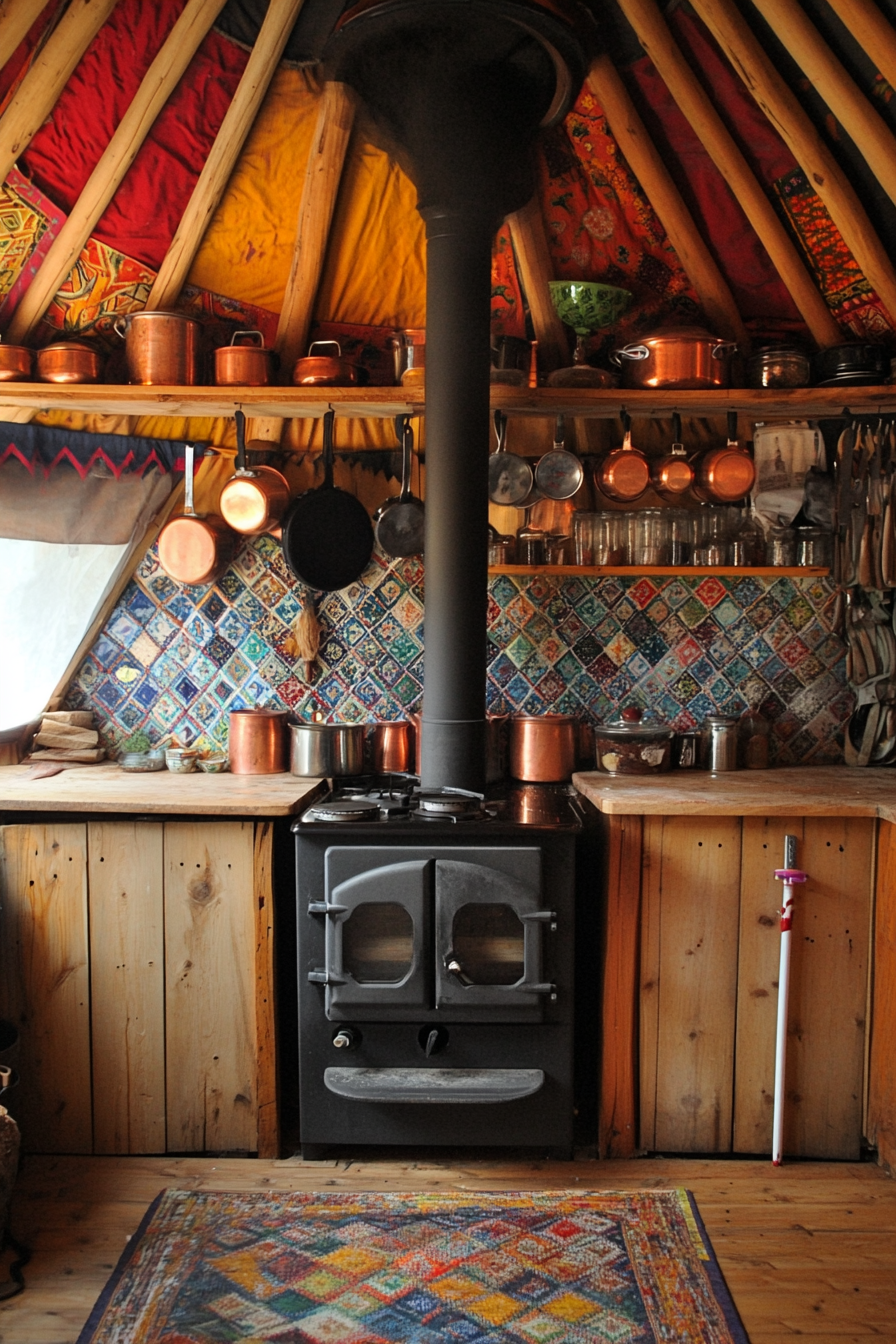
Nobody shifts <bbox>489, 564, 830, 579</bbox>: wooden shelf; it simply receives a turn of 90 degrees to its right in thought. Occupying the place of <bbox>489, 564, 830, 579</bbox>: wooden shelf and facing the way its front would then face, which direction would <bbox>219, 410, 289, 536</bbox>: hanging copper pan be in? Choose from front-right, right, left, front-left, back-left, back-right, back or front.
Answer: front

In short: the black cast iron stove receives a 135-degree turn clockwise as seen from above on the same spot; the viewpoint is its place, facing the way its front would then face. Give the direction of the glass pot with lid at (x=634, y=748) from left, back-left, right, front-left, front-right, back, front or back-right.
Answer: right

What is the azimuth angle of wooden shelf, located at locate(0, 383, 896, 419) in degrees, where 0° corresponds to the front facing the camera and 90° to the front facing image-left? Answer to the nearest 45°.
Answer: approximately 0°

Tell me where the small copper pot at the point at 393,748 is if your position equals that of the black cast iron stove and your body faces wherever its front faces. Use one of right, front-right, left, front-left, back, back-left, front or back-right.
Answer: back

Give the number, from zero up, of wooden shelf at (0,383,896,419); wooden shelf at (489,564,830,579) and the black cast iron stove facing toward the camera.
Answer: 3

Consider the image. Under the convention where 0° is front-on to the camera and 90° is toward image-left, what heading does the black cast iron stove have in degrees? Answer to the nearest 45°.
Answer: approximately 0°
